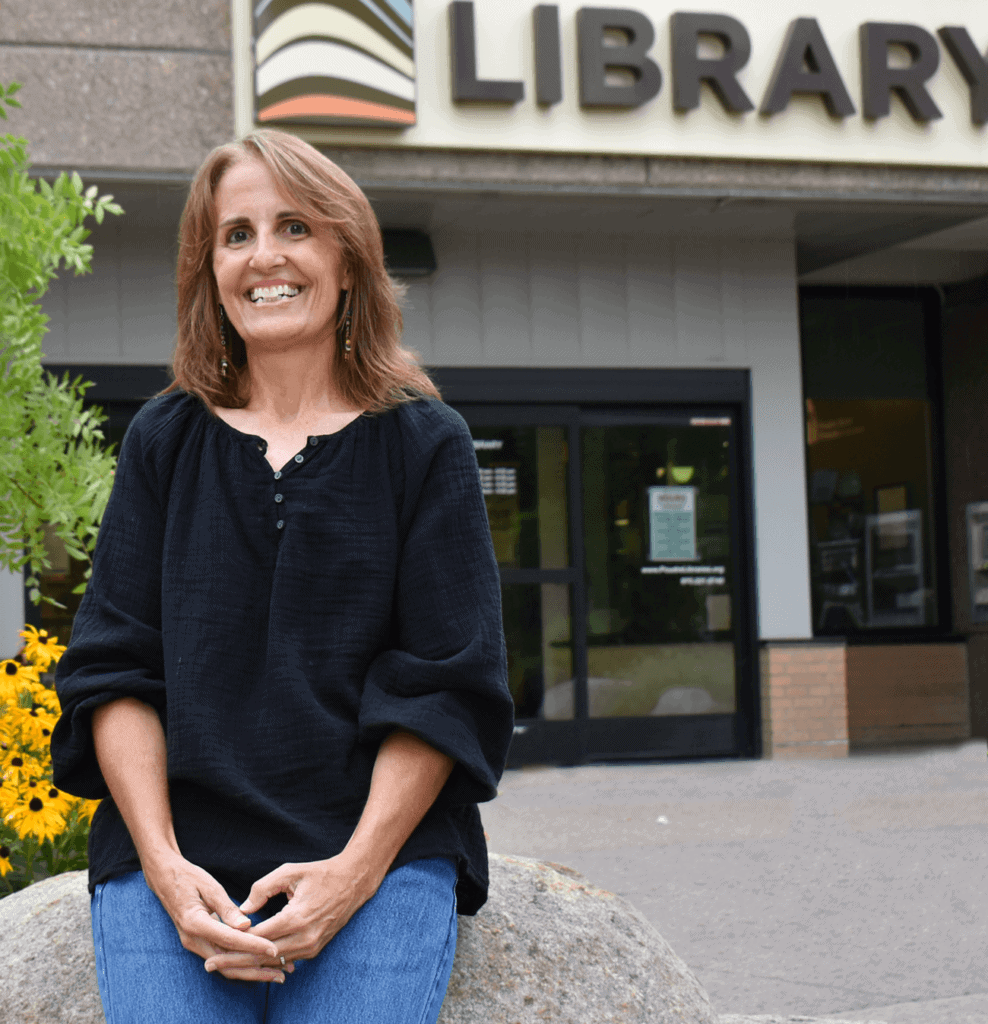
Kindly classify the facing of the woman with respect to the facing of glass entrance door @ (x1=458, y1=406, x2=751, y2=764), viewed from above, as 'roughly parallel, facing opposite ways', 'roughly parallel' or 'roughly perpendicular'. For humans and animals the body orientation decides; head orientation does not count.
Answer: roughly parallel

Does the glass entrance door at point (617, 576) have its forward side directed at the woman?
yes

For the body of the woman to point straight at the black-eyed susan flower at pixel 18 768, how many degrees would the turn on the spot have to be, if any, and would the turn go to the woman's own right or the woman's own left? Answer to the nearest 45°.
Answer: approximately 135° to the woman's own right

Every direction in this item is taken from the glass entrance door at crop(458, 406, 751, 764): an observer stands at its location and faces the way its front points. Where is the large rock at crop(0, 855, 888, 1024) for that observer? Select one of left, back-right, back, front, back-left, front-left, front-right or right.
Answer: front

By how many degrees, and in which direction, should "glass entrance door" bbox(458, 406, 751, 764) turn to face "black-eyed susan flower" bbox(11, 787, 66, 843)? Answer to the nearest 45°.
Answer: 0° — it already faces it

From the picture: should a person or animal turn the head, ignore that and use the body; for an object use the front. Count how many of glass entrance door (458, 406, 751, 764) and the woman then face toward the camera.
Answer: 2

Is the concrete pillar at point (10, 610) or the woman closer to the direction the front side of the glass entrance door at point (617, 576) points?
the woman

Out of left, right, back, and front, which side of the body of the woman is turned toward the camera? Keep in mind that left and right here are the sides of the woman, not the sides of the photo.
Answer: front

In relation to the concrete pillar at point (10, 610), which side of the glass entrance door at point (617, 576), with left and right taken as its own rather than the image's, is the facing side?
right

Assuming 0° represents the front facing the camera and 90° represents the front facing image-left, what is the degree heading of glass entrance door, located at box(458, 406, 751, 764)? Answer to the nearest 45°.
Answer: approximately 0°

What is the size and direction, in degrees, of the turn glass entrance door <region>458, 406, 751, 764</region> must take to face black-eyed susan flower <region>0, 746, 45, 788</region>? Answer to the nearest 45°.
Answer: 0° — it already faces it
